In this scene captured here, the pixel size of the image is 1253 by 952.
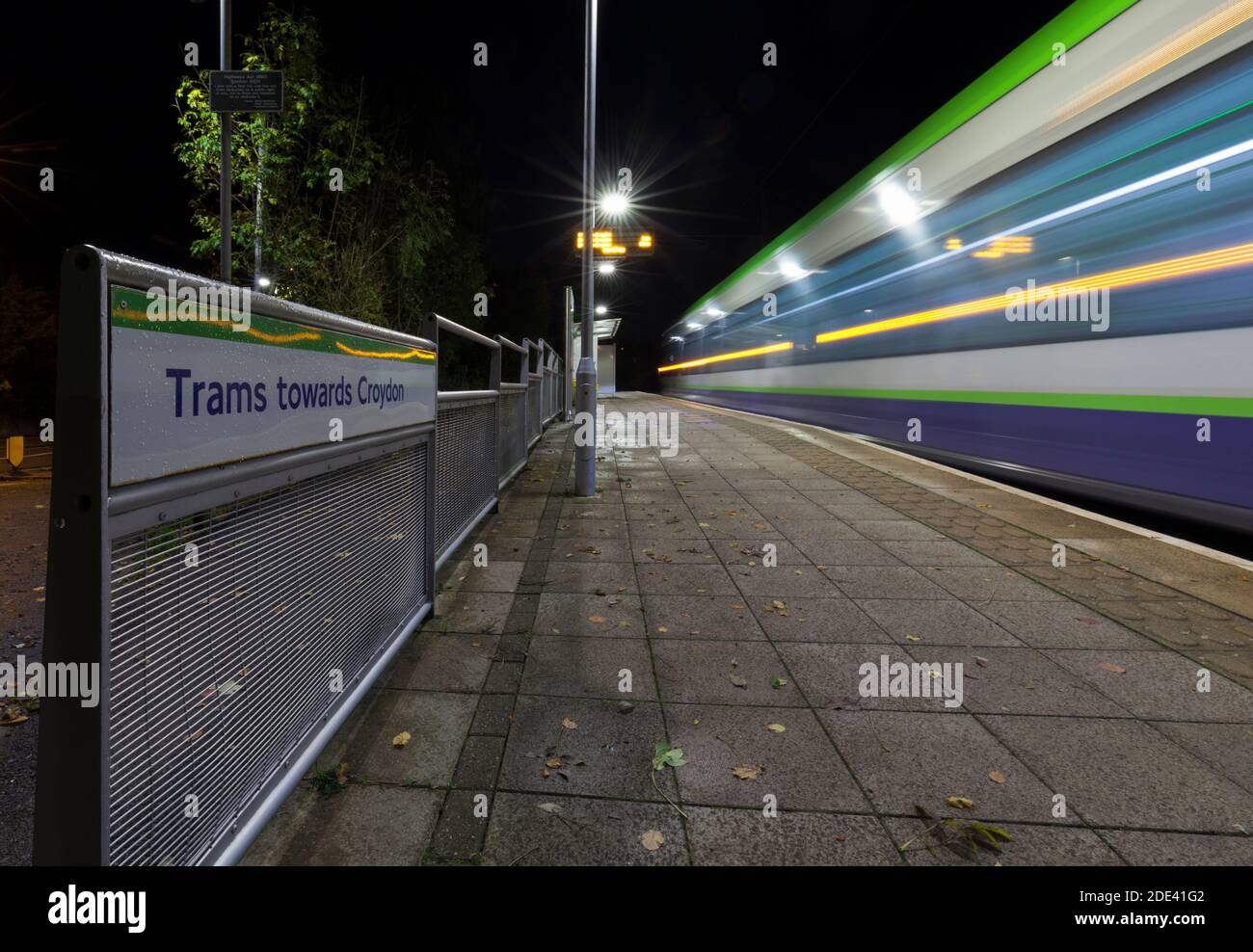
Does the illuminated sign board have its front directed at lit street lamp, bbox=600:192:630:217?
no

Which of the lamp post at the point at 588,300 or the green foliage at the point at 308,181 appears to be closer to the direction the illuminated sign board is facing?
the lamp post

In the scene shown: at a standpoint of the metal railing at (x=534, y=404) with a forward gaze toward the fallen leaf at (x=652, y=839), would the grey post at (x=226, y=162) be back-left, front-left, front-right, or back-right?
front-right

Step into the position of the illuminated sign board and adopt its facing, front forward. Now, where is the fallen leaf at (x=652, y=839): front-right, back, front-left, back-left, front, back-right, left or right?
front

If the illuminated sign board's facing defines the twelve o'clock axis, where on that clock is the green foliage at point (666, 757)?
The green foliage is roughly at 12 o'clock from the illuminated sign board.

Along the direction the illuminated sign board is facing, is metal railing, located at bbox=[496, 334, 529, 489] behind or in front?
in front

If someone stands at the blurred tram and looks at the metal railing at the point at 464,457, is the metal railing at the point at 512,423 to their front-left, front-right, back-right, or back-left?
front-right

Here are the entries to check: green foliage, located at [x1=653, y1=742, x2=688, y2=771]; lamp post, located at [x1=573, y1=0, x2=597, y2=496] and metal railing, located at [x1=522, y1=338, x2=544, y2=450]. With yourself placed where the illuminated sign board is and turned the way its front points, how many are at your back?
0
